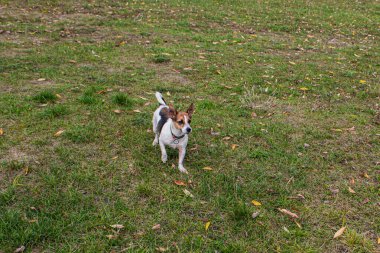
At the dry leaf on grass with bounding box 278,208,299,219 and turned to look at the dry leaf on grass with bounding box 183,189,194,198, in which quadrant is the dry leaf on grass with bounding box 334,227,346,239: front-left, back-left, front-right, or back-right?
back-left

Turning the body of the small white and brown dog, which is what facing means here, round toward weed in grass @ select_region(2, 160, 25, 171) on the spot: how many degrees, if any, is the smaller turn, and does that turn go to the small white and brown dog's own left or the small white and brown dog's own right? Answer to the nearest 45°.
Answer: approximately 135° to the small white and brown dog's own right

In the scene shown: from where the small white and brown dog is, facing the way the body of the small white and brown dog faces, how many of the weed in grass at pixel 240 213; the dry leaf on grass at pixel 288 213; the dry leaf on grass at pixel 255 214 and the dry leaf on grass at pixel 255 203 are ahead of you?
4

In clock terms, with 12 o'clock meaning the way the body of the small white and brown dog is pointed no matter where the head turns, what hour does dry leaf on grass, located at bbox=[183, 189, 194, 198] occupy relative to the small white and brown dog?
The dry leaf on grass is roughly at 1 o'clock from the small white and brown dog.

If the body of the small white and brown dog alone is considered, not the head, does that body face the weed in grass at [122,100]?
no

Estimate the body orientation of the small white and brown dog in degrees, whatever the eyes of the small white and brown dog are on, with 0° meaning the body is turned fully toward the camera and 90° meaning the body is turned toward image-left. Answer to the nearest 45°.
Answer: approximately 315°

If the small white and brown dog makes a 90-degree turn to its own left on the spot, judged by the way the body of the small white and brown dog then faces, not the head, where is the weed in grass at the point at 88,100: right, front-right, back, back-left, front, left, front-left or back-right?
left

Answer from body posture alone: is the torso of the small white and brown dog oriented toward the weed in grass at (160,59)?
no

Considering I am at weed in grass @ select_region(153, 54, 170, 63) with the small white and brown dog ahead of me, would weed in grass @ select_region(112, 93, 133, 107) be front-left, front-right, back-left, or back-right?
front-right

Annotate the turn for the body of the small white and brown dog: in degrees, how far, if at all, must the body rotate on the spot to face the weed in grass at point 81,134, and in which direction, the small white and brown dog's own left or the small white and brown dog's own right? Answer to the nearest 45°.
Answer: approximately 135° to the small white and brown dog's own right

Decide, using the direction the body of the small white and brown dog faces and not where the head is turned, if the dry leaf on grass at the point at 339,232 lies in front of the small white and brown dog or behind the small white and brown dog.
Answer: in front

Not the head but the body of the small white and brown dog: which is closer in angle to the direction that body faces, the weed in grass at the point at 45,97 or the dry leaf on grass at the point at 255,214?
the dry leaf on grass

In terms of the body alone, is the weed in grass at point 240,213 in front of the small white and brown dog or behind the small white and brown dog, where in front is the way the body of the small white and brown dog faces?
in front

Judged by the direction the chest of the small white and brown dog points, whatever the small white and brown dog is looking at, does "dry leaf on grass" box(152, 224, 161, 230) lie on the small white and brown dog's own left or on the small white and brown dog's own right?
on the small white and brown dog's own right

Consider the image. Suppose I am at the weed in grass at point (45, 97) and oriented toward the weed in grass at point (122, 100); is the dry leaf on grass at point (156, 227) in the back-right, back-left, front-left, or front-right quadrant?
front-right

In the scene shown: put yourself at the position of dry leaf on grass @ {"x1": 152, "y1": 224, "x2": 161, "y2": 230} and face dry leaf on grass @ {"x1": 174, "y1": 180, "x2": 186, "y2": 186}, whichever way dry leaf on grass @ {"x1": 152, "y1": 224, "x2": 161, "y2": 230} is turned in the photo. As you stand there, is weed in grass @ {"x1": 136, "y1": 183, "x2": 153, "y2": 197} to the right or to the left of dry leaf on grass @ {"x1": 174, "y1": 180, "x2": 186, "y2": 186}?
left

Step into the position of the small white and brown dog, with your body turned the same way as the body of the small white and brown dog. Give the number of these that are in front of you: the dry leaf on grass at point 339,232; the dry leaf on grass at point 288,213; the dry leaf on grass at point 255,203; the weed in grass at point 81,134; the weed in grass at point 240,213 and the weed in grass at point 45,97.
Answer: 4

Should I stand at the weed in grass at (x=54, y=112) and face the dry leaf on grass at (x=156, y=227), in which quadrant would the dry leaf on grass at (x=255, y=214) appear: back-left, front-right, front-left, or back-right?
front-left

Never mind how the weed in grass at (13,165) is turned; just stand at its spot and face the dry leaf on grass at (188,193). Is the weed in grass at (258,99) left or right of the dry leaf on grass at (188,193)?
left

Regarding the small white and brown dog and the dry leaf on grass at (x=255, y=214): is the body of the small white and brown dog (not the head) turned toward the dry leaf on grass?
yes

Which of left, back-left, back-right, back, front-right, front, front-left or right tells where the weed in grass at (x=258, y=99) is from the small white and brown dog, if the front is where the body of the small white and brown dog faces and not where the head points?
left

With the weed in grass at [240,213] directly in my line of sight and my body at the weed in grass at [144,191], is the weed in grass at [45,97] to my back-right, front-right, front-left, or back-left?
back-left
